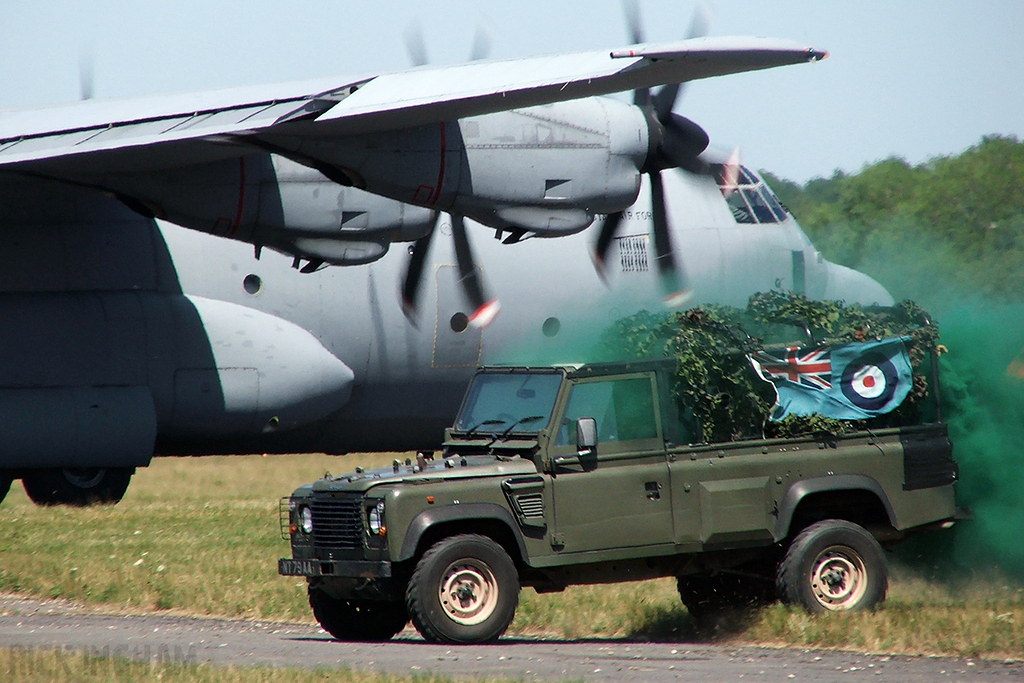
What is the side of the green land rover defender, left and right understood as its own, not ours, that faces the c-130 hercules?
right

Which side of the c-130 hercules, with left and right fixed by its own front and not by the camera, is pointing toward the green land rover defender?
right

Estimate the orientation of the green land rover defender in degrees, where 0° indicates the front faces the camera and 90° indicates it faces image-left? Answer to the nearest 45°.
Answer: approximately 45°

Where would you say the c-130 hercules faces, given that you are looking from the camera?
facing away from the viewer and to the right of the viewer

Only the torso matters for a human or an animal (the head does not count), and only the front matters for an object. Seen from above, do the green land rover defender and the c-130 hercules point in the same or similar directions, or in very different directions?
very different directions
